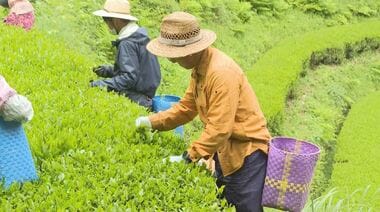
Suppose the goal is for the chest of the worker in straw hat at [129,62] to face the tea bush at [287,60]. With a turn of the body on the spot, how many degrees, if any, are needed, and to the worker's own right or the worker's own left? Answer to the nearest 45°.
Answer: approximately 135° to the worker's own right

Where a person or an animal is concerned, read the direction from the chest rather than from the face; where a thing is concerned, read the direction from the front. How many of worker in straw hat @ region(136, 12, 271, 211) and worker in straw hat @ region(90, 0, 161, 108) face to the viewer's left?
2

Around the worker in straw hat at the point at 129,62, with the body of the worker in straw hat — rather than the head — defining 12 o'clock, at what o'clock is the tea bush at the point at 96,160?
The tea bush is roughly at 9 o'clock from the worker in straw hat.

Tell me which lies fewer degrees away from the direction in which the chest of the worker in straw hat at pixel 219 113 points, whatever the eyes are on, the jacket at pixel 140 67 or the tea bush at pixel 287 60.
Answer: the jacket

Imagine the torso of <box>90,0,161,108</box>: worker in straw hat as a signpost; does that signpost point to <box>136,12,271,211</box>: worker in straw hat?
no

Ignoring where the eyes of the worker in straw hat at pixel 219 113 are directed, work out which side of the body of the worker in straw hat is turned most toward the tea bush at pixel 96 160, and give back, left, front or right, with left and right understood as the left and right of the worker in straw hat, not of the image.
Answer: front

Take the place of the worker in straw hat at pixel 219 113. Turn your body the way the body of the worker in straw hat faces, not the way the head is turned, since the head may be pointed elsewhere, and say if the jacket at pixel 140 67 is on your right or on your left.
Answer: on your right

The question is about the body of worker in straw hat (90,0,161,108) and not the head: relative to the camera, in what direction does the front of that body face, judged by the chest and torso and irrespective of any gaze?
to the viewer's left

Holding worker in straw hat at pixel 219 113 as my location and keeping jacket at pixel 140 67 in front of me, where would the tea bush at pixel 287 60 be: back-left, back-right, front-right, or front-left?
front-right

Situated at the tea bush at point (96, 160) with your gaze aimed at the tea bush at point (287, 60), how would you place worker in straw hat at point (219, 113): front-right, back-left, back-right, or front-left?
front-right

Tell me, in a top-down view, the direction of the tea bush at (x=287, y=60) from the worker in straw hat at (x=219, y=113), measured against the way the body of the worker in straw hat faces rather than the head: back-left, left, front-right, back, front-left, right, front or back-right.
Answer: right

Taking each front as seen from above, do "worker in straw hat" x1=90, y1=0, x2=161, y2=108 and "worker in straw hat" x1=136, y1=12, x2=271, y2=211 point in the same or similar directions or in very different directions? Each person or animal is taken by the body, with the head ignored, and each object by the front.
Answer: same or similar directions

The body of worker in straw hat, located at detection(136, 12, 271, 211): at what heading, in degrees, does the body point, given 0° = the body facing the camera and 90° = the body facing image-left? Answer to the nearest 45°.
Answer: approximately 90°

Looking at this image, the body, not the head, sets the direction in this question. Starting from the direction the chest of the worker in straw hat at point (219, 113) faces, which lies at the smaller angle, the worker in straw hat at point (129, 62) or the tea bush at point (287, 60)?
the worker in straw hat

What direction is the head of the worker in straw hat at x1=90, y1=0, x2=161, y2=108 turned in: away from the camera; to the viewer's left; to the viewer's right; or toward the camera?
to the viewer's left
